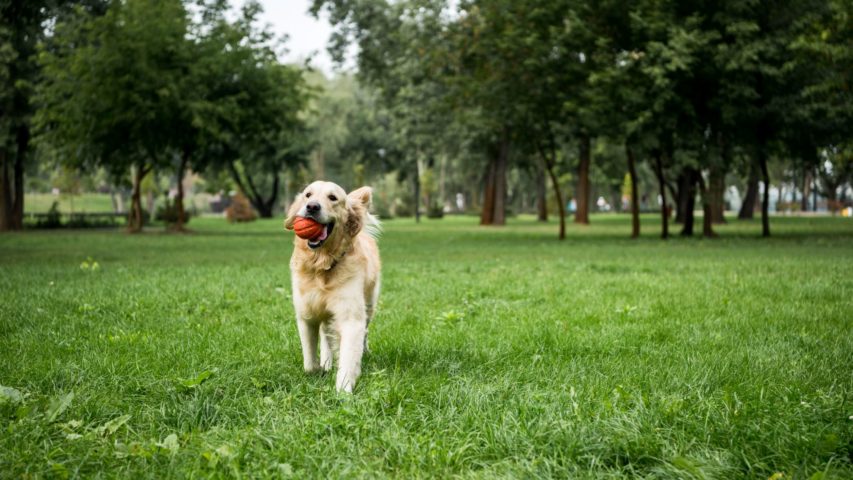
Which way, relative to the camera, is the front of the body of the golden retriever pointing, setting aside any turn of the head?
toward the camera

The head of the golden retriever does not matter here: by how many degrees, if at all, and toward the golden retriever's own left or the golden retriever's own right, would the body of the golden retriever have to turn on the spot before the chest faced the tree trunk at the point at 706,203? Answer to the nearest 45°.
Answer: approximately 135° to the golden retriever's own left

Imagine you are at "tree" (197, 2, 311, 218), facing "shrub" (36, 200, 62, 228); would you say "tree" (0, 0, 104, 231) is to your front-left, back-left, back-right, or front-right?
front-left

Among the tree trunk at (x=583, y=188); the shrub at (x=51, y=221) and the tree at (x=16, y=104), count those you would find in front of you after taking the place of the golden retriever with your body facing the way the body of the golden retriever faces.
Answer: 0

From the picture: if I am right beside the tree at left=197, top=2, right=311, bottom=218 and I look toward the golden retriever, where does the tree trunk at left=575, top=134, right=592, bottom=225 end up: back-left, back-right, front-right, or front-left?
front-left

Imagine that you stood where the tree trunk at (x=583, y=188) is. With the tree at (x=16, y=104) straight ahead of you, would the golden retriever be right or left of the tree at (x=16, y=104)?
left

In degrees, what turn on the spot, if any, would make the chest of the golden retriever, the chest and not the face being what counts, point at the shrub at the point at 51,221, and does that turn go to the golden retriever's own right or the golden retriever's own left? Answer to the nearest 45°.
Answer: approximately 180°

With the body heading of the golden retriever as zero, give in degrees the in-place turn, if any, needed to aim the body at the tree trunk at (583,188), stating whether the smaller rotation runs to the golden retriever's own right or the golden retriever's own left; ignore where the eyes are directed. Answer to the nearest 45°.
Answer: approximately 180°

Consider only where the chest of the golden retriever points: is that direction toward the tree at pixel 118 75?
no

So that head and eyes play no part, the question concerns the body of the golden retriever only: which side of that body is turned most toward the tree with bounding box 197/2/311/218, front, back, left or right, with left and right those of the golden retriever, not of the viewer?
back
